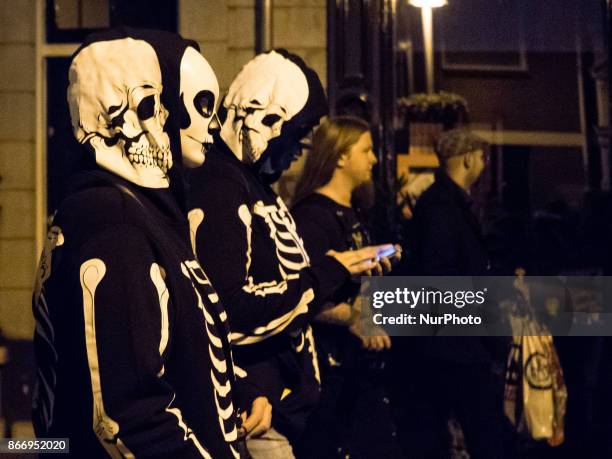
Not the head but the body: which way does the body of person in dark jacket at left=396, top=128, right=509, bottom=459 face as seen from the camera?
to the viewer's right

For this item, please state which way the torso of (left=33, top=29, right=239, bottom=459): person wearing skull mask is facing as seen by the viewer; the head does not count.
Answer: to the viewer's right

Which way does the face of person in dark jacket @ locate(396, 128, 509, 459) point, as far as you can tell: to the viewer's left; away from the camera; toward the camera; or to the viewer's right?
to the viewer's right

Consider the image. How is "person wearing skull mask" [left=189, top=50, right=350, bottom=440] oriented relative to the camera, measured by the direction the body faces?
to the viewer's right

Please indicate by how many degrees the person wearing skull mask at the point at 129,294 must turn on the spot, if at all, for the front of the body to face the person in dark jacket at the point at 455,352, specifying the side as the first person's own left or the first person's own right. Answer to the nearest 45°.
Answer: approximately 45° to the first person's own left

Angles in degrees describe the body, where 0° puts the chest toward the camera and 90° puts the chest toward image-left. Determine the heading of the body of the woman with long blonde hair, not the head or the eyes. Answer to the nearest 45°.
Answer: approximately 270°
